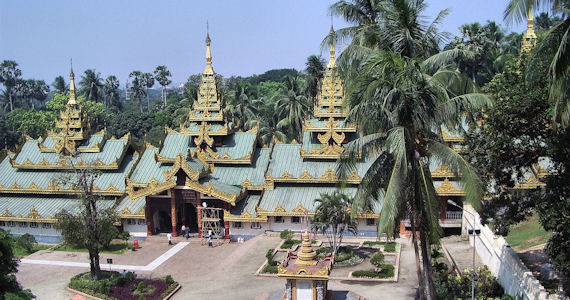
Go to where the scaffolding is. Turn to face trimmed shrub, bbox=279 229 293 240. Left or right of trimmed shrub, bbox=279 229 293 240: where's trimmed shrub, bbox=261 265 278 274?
right

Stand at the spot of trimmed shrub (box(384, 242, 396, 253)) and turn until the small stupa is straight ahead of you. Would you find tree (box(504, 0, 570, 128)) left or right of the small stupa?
left

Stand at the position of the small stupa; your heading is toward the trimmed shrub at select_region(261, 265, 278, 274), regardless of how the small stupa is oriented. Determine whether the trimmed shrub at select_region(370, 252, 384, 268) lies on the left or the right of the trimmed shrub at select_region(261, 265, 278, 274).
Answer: right

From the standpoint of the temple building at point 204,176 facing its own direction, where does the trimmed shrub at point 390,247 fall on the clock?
The trimmed shrub is roughly at 10 o'clock from the temple building.

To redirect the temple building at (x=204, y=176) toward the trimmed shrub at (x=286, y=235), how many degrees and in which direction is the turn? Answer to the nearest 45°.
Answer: approximately 45° to its left

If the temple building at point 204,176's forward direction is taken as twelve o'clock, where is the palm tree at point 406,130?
The palm tree is roughly at 11 o'clock from the temple building.

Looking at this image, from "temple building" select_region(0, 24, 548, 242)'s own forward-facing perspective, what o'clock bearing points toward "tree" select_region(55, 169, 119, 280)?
The tree is roughly at 1 o'clock from the temple building.

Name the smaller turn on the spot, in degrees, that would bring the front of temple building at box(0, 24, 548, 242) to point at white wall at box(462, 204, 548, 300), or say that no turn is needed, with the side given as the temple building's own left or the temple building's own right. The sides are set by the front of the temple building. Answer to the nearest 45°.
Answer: approximately 45° to the temple building's own left

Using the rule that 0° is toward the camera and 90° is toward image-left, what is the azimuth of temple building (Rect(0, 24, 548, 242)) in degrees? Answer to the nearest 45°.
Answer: approximately 0°

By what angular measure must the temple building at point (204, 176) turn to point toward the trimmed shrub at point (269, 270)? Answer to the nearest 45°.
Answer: approximately 45° to its left

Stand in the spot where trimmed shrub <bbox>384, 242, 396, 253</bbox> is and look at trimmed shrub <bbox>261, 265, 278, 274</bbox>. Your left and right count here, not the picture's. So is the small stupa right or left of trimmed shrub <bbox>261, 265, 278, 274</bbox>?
left
